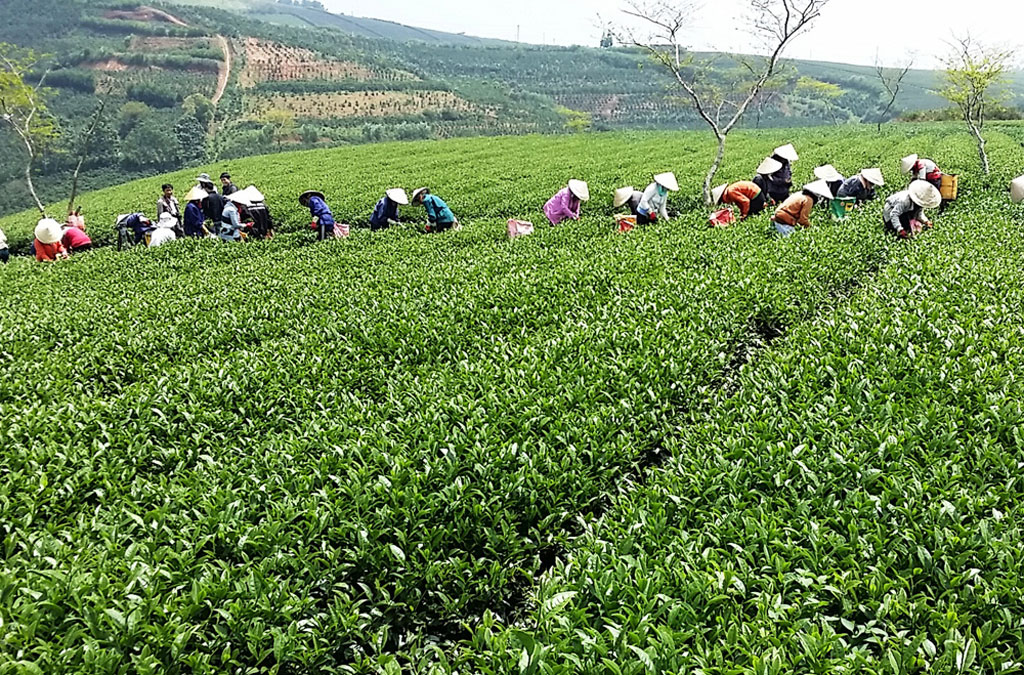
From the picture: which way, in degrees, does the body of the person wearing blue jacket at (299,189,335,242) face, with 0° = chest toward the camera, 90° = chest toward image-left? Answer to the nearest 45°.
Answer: approximately 90°

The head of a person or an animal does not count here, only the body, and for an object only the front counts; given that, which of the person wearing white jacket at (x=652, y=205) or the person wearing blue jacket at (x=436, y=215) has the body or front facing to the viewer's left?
the person wearing blue jacket

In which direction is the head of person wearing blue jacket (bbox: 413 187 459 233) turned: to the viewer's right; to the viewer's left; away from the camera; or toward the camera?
to the viewer's left

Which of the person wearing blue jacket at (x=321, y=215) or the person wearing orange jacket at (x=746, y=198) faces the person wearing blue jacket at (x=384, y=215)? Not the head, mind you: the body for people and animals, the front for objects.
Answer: the person wearing orange jacket

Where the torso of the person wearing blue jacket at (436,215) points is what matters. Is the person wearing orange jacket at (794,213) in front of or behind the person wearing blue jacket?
behind

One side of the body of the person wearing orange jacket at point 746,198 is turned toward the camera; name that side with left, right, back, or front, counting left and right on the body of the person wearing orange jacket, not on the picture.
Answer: left

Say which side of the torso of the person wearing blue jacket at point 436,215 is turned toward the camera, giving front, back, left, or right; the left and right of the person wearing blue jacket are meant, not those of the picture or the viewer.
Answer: left

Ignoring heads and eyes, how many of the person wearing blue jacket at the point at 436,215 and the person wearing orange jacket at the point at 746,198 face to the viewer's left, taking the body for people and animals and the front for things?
2

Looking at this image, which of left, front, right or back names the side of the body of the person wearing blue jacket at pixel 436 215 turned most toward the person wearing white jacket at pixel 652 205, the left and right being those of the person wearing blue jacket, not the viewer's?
back

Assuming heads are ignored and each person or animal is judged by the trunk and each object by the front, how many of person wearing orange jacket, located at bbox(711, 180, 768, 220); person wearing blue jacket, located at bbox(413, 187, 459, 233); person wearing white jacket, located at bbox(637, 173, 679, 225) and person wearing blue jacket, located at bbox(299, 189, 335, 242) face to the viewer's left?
3

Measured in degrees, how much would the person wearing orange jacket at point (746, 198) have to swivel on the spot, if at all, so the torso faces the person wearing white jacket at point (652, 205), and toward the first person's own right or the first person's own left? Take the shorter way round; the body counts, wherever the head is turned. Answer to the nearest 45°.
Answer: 0° — they already face them
